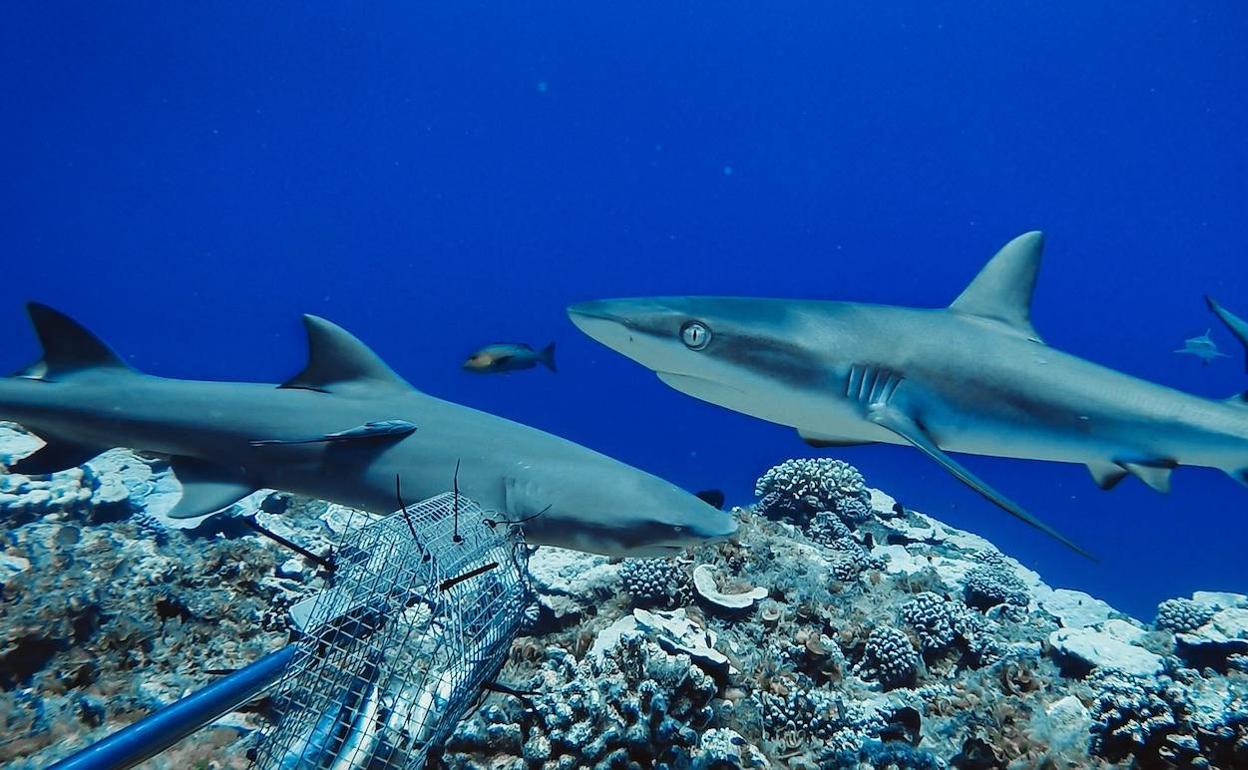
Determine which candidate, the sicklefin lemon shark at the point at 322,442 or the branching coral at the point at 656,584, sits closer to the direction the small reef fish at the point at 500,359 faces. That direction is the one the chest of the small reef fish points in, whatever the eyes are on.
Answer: the sicklefin lemon shark

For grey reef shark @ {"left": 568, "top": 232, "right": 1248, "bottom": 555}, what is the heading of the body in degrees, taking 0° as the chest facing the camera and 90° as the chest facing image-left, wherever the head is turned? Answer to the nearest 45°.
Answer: approximately 90°

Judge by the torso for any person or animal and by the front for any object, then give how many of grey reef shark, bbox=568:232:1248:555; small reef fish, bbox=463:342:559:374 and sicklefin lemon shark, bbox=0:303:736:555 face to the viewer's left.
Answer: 2

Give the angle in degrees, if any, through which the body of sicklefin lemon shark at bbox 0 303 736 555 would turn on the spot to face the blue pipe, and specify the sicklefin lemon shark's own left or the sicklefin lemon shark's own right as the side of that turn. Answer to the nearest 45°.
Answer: approximately 90° to the sicklefin lemon shark's own right

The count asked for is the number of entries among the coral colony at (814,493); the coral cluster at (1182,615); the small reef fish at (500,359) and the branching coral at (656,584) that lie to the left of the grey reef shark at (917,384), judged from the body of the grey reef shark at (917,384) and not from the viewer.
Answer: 0

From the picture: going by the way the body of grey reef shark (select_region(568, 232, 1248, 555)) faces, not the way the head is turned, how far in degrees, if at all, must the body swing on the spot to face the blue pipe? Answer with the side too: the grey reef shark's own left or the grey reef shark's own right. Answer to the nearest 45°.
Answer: approximately 45° to the grey reef shark's own left

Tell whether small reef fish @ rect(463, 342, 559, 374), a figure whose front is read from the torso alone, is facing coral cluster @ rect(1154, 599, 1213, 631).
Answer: no

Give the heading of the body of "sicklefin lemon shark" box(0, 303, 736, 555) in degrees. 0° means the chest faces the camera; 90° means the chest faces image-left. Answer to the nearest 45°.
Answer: approximately 270°

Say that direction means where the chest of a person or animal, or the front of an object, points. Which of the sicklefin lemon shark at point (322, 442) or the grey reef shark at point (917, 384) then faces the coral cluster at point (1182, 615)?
the sicklefin lemon shark at point (322, 442)

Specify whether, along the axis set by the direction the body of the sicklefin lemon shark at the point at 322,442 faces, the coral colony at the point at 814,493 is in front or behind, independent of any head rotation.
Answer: in front

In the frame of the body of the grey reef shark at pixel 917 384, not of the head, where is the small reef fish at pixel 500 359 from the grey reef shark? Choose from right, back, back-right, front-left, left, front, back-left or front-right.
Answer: front-right

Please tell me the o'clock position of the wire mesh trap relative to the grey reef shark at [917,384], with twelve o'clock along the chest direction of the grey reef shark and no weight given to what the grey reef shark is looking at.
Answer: The wire mesh trap is roughly at 11 o'clock from the grey reef shark.

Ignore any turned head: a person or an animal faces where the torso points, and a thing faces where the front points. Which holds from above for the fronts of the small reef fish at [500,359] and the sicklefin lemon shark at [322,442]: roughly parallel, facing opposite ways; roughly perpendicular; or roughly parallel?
roughly parallel, facing opposite ways

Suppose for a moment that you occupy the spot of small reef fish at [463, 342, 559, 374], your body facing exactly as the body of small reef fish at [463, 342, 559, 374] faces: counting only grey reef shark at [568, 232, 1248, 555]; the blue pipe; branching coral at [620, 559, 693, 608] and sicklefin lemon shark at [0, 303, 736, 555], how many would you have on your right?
0

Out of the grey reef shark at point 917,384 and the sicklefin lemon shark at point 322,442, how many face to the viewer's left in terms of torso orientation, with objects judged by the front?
1

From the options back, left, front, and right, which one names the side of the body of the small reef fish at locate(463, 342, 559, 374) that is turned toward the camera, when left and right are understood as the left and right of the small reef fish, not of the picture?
left

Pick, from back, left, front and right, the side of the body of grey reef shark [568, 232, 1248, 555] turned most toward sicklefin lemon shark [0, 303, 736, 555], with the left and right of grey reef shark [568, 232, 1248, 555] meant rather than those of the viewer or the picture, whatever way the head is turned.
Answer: front

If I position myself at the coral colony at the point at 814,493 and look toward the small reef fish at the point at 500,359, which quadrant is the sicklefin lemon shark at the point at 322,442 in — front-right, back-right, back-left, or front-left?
front-left

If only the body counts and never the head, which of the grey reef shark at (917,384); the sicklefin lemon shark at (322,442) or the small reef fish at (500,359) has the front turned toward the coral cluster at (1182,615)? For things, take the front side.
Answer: the sicklefin lemon shark at (322,442)
